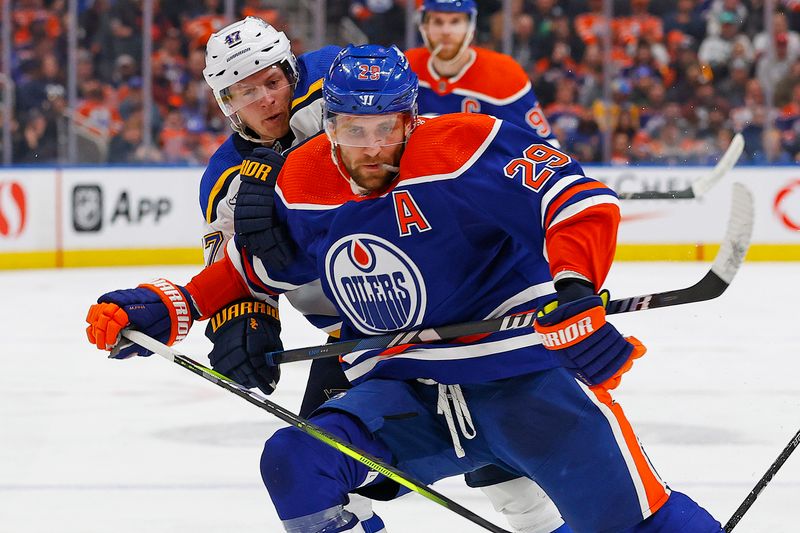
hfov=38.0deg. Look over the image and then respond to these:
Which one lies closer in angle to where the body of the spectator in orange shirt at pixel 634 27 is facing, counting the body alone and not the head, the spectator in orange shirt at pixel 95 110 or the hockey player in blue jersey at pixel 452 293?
the hockey player in blue jersey

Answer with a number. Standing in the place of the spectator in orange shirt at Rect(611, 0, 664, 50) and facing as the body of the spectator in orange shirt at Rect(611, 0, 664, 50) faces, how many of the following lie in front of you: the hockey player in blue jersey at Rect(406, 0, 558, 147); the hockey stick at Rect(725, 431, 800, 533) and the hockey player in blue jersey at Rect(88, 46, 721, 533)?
3

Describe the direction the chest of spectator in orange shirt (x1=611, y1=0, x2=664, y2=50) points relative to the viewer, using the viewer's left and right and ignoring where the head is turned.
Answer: facing the viewer

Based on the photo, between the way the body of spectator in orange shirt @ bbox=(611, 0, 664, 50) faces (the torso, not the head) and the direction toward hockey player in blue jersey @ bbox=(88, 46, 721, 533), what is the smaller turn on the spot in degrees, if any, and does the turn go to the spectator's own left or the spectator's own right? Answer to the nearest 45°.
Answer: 0° — they already face them

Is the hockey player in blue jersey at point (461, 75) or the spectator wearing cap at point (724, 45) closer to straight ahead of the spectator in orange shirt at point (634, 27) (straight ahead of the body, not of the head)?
the hockey player in blue jersey

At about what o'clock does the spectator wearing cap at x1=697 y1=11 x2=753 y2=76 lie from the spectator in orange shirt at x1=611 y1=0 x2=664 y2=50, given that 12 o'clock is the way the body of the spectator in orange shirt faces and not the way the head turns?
The spectator wearing cap is roughly at 9 o'clock from the spectator in orange shirt.

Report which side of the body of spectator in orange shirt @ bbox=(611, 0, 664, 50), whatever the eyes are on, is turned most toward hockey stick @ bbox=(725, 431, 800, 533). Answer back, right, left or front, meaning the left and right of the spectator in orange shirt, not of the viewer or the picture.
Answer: front

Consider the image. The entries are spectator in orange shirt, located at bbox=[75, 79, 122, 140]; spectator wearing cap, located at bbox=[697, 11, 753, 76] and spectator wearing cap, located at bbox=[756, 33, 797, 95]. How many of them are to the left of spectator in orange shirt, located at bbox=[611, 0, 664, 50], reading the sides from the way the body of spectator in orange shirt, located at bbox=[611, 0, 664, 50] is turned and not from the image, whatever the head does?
2

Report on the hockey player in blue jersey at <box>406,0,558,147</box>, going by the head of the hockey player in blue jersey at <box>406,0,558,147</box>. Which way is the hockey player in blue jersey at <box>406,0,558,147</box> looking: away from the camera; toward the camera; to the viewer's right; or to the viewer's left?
toward the camera

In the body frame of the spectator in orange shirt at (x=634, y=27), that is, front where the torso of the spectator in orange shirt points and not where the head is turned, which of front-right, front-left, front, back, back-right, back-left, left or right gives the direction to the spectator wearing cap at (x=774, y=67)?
left

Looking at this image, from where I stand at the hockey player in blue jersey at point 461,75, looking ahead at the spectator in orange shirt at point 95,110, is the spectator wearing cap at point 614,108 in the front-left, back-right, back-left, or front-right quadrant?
front-right

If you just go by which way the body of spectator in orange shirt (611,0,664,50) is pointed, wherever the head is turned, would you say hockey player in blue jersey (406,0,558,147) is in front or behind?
in front
